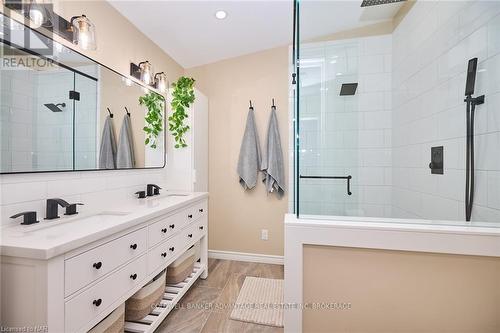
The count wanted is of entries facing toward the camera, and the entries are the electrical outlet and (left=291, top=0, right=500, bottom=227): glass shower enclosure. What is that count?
2

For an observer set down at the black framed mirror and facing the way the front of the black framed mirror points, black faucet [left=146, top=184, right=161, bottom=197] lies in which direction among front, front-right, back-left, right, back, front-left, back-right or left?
left

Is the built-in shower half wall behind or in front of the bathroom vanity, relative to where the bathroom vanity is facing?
in front

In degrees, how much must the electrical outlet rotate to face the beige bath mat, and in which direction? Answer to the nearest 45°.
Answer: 0° — it already faces it

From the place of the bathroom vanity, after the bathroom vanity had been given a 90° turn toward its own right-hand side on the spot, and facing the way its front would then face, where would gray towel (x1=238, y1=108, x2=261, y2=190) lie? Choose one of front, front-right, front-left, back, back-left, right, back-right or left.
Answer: back

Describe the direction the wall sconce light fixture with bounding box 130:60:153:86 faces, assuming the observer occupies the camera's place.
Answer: facing the viewer and to the right of the viewer

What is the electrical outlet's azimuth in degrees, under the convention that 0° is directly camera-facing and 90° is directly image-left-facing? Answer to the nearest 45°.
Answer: approximately 0°

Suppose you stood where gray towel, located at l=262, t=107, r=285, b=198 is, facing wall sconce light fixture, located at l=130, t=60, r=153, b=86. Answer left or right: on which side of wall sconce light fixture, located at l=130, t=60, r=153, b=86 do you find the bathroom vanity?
left
